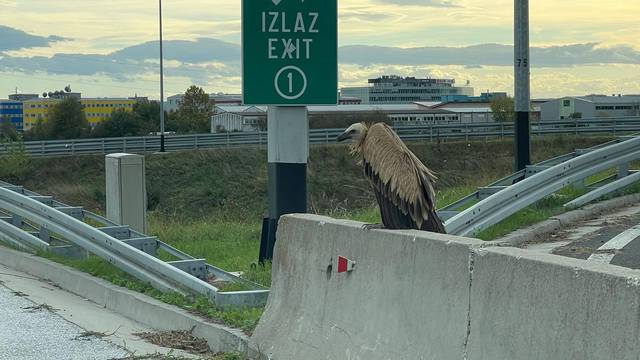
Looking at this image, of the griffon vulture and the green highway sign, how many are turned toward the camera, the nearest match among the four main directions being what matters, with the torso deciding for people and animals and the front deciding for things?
1

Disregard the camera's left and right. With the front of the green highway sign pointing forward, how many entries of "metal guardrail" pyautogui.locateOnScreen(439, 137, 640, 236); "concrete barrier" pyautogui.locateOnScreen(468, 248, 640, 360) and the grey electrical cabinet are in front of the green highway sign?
1

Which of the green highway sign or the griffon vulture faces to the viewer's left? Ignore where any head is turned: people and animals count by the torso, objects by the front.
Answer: the griffon vulture

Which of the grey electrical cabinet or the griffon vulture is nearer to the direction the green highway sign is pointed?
the griffon vulture

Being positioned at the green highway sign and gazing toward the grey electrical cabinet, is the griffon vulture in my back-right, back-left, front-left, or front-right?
back-left

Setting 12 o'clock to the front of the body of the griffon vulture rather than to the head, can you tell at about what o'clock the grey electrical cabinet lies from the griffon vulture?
The grey electrical cabinet is roughly at 2 o'clock from the griffon vulture.

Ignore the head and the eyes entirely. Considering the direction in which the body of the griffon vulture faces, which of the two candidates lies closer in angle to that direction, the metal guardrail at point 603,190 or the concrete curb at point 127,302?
the concrete curb

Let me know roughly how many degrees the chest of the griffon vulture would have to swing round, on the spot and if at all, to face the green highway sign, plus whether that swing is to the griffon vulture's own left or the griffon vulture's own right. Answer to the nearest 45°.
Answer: approximately 90° to the griffon vulture's own right

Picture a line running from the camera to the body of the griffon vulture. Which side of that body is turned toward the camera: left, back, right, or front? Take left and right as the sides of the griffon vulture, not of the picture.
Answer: left

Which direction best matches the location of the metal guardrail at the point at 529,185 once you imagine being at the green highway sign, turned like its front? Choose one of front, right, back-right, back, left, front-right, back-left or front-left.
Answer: back-left

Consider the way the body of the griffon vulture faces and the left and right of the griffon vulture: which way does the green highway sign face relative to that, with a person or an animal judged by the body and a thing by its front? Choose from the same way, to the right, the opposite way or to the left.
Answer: to the left

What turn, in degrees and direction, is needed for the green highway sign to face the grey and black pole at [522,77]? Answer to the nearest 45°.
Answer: approximately 135° to its left

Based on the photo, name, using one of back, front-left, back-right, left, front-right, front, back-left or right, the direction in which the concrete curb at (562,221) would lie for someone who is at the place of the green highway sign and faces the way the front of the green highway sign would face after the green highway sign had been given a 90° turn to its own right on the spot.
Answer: back-right
